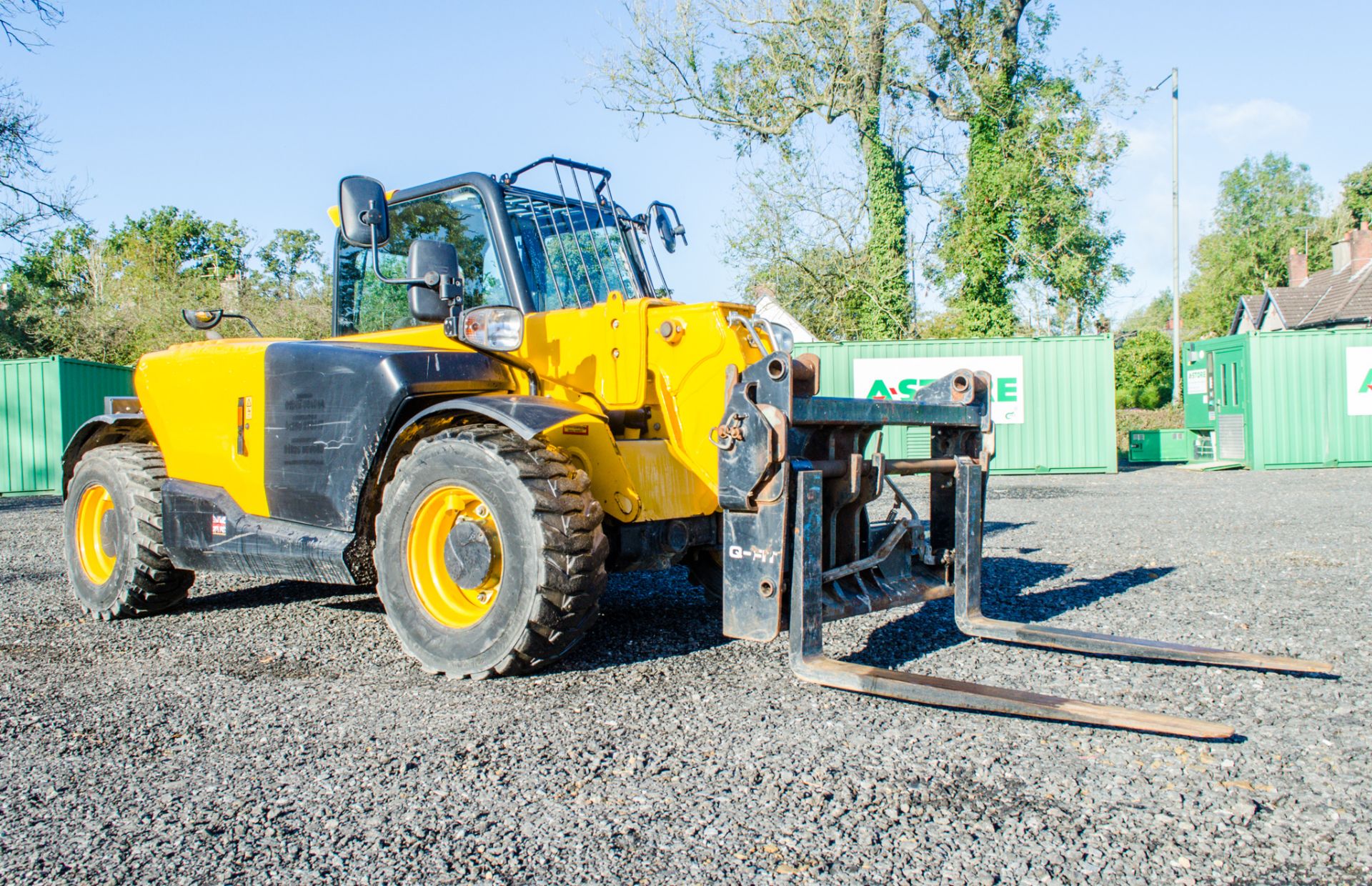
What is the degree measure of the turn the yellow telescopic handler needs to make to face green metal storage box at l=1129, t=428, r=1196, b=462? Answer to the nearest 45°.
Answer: approximately 90° to its left

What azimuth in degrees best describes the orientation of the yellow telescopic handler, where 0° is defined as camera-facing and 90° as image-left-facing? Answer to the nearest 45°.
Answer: approximately 315°

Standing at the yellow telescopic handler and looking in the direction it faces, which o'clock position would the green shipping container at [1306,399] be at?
The green shipping container is roughly at 9 o'clock from the yellow telescopic handler.

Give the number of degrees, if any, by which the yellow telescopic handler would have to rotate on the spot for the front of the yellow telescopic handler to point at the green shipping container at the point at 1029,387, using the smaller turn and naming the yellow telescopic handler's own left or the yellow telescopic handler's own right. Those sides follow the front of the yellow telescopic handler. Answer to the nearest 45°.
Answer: approximately 90° to the yellow telescopic handler's own left

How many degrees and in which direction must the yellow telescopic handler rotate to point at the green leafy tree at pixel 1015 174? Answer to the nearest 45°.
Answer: approximately 90° to its left

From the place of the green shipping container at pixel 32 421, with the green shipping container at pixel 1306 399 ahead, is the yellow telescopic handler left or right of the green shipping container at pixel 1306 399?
right

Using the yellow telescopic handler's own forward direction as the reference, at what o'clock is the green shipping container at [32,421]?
The green shipping container is roughly at 6 o'clock from the yellow telescopic handler.

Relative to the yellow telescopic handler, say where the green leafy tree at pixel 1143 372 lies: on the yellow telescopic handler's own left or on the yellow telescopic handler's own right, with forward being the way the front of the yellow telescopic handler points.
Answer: on the yellow telescopic handler's own left

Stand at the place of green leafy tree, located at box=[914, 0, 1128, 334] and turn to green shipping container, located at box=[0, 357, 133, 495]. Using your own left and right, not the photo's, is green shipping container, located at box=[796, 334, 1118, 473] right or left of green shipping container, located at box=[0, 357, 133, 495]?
left
